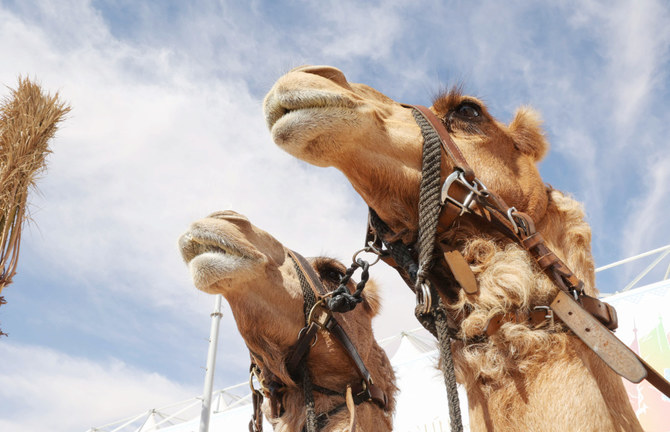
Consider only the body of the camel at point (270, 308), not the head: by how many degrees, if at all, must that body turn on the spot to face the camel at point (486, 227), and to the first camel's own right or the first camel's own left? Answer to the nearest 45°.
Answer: approximately 90° to the first camel's own left

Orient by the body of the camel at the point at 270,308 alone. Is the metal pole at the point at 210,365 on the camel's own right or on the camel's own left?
on the camel's own right

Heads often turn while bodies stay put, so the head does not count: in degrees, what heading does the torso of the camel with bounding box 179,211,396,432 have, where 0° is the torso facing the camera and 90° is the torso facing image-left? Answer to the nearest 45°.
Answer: approximately 45°

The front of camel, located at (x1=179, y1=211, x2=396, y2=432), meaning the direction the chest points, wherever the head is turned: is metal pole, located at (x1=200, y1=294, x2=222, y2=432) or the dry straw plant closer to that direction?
the dry straw plant

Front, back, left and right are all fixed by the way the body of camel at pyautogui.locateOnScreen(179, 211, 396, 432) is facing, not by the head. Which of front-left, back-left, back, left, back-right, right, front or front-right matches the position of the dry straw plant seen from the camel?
front-right
